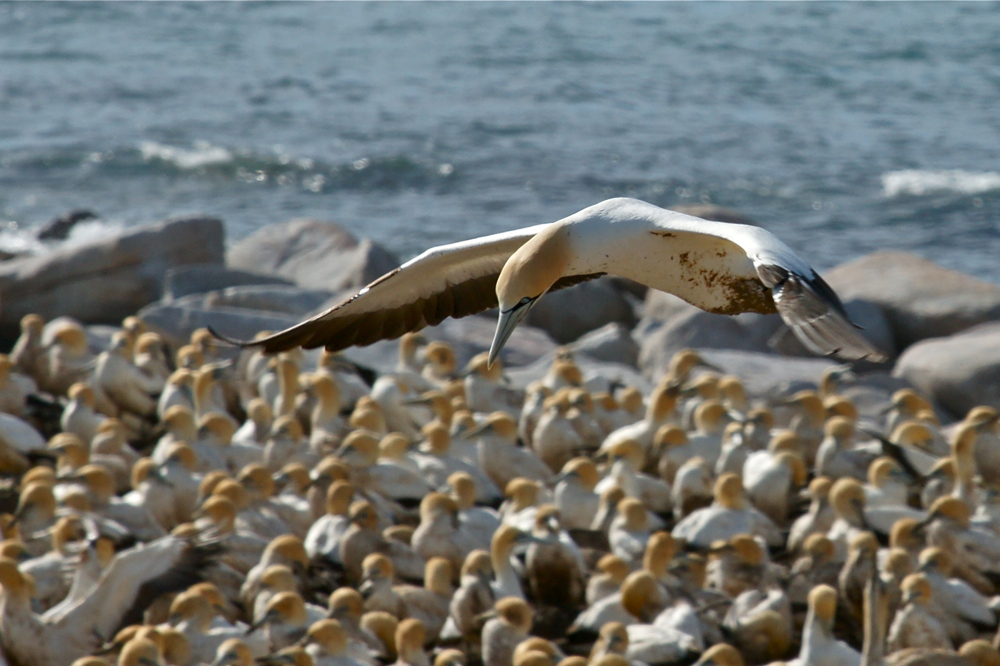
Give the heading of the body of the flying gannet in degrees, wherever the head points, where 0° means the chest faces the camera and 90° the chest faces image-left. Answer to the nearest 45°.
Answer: approximately 45°

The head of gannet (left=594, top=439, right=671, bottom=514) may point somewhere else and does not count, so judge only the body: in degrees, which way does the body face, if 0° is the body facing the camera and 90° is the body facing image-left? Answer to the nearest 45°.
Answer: approximately 45°

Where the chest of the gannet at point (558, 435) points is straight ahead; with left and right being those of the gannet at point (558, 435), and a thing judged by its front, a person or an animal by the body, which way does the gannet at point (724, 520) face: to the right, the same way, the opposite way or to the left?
the opposite way

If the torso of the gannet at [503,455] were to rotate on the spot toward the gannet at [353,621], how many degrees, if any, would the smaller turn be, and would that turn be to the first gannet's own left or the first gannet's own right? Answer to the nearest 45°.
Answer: approximately 90° to the first gannet's own left

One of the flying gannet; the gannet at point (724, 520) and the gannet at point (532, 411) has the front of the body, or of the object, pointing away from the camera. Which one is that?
the gannet at point (724, 520)

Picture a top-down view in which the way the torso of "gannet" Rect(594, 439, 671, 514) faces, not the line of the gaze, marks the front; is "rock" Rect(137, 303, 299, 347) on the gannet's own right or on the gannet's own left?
on the gannet's own right
